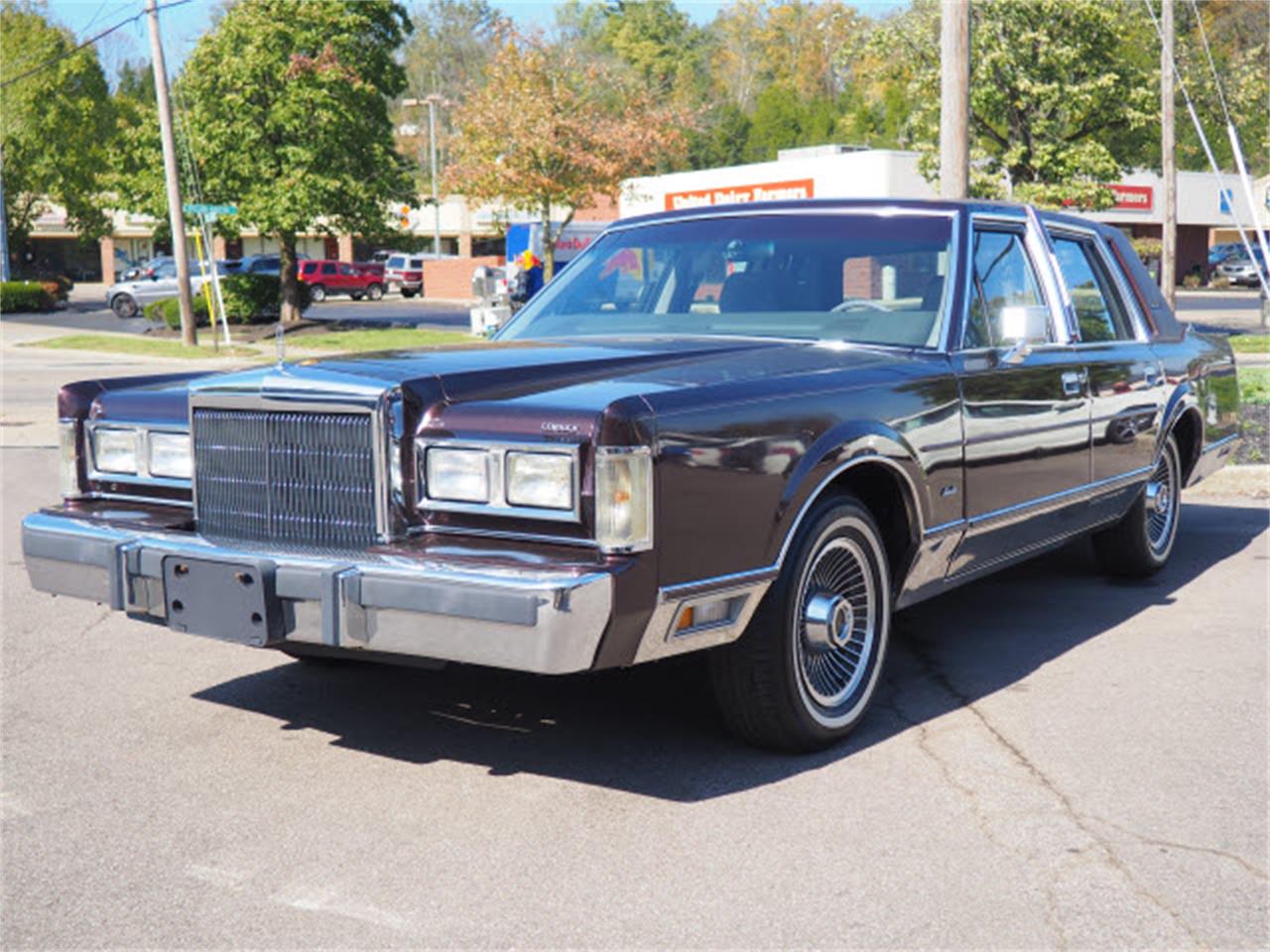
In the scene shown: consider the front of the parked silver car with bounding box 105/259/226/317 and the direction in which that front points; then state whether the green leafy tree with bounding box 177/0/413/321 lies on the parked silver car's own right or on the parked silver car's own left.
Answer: on the parked silver car's own left

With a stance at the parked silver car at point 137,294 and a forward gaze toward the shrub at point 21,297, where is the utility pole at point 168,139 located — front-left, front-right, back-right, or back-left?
back-left

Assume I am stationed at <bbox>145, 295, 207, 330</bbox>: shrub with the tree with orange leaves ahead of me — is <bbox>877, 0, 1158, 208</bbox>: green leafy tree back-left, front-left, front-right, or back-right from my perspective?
front-right

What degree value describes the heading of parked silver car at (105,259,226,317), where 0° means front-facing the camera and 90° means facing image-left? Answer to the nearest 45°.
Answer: approximately 90°

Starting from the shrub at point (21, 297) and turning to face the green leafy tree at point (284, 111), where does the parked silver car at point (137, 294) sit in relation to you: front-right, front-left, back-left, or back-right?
front-left

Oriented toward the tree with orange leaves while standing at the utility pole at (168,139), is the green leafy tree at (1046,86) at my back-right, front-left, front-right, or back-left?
front-right

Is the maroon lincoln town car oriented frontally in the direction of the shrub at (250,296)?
no

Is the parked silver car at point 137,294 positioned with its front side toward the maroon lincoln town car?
no

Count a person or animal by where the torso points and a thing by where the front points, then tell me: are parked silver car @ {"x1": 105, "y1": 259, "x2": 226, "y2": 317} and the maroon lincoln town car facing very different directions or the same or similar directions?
same or similar directions

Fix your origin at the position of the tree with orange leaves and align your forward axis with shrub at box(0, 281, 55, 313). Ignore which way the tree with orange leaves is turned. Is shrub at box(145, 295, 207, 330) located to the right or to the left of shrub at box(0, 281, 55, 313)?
left

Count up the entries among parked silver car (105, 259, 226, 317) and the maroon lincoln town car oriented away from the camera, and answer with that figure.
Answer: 0

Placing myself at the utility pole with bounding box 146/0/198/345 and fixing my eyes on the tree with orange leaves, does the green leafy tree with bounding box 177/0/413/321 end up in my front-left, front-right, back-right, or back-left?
front-left

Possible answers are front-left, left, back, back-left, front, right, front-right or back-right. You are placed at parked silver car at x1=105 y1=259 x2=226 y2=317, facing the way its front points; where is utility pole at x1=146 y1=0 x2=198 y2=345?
left

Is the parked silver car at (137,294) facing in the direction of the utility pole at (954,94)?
no

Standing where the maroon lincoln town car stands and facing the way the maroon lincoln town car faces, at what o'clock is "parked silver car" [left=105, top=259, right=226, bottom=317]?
The parked silver car is roughly at 4 o'clock from the maroon lincoln town car.

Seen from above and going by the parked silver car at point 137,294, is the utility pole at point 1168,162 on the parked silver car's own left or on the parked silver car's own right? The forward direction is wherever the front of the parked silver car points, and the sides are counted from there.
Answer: on the parked silver car's own left
